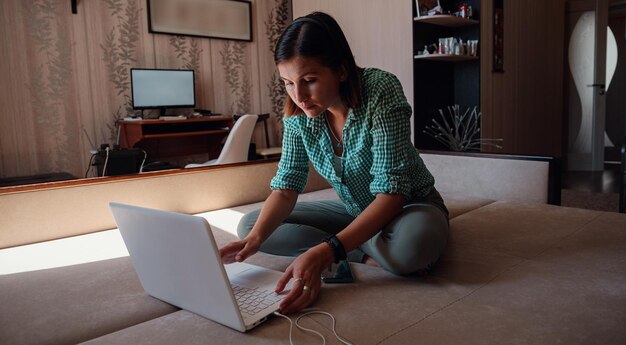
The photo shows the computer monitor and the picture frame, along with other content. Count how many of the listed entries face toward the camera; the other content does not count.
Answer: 2

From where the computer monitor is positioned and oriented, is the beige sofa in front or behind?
in front

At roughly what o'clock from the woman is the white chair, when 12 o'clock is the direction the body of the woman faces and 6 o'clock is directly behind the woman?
The white chair is roughly at 4 o'clock from the woman.

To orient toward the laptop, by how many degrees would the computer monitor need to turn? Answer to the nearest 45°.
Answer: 0° — it already faces it

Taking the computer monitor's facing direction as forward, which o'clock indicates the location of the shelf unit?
The shelf unit is roughly at 10 o'clock from the computer monitor.

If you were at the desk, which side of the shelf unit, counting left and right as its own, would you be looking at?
right

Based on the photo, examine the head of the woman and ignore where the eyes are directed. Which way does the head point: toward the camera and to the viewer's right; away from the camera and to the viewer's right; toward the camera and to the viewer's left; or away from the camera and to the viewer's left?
toward the camera and to the viewer's left

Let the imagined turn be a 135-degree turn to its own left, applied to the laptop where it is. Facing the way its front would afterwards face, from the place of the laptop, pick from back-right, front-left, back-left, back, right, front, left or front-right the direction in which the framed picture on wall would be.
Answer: right

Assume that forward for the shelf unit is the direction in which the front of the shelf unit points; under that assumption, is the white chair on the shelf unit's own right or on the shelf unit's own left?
on the shelf unit's own right

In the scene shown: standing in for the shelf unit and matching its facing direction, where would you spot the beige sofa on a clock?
The beige sofa is roughly at 12 o'clock from the shelf unit.

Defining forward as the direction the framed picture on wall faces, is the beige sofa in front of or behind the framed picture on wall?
in front
